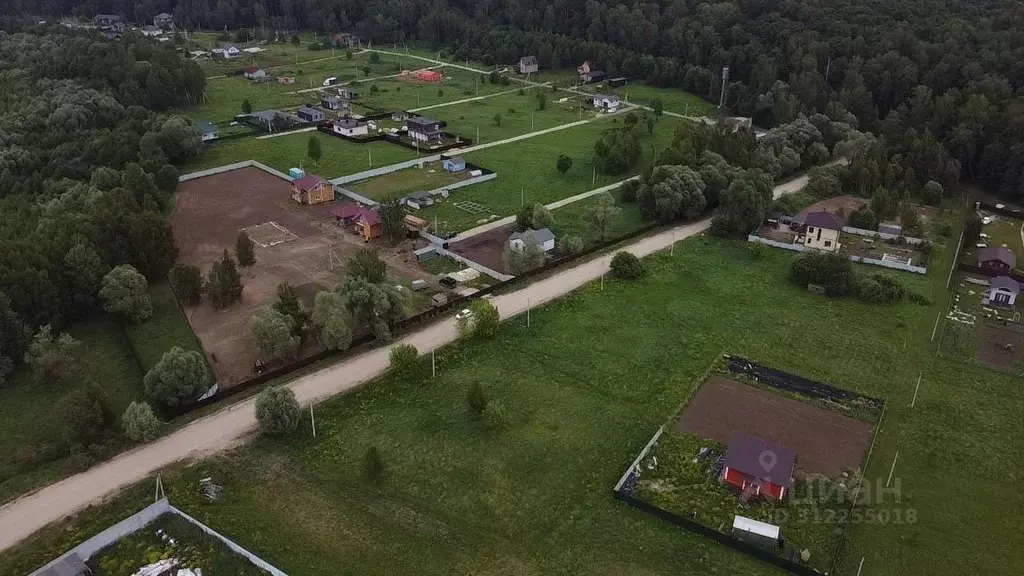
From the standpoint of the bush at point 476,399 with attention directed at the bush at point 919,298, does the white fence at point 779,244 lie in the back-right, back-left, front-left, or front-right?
front-left

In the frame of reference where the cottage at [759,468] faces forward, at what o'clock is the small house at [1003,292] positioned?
The small house is roughly at 7 o'clock from the cottage.

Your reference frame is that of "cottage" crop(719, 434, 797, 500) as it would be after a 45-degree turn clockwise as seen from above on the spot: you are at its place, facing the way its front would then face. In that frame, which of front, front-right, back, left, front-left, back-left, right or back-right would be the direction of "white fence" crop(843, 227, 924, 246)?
back-right

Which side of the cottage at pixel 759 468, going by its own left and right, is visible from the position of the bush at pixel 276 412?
right

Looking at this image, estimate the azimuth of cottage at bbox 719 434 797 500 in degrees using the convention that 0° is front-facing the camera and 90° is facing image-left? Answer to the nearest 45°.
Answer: approximately 0°

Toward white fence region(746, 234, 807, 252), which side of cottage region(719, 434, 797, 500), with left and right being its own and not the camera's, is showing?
back

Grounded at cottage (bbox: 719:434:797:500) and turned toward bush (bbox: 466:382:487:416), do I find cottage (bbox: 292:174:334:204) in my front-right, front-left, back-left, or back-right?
front-right

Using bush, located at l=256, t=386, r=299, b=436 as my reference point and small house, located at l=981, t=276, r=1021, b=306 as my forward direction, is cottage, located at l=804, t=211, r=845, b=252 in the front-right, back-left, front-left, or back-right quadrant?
front-left

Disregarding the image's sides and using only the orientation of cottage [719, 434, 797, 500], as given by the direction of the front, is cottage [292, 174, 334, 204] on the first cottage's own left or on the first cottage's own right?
on the first cottage's own right

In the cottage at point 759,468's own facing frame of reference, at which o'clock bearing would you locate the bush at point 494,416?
The bush is roughly at 3 o'clock from the cottage.

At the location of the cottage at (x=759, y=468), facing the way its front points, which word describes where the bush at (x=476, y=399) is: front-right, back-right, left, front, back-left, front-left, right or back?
right

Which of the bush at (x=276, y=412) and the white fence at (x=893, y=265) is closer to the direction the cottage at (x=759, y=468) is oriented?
the bush

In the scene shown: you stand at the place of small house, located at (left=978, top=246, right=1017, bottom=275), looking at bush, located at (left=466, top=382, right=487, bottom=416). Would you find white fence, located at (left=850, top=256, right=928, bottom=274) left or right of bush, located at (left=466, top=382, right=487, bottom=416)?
right

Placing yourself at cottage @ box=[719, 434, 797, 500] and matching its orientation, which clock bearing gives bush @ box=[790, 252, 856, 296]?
The bush is roughly at 6 o'clock from the cottage.

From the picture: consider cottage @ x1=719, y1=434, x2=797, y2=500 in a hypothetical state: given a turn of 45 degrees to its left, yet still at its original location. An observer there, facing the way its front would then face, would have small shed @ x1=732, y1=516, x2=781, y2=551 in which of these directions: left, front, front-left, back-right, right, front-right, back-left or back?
front-right

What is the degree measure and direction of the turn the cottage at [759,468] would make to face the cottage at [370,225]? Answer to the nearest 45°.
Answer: approximately 135° to its right

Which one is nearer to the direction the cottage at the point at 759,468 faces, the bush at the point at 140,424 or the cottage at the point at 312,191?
the bush

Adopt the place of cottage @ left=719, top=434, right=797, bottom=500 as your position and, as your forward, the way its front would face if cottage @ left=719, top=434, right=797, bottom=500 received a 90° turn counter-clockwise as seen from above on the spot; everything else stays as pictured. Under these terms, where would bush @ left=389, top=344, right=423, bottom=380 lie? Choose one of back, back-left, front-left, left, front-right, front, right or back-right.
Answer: back

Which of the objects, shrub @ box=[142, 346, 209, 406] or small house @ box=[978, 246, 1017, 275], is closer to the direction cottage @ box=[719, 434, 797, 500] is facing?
the shrub

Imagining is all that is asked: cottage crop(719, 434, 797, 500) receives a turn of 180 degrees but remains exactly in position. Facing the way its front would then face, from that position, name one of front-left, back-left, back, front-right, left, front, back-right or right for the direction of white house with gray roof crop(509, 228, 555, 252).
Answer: front-left
